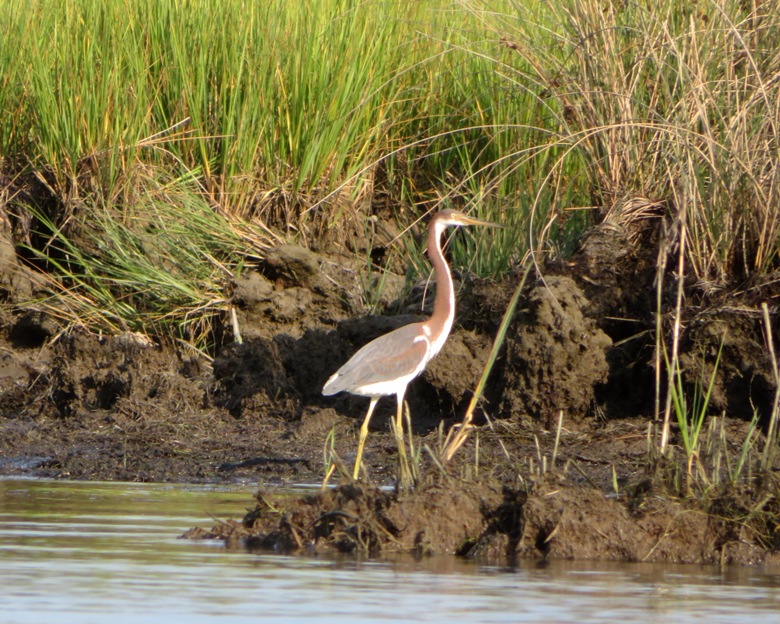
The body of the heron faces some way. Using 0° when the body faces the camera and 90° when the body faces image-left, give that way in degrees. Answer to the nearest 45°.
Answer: approximately 270°

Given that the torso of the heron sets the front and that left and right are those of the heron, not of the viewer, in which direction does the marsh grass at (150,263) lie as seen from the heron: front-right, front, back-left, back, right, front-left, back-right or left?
back-left

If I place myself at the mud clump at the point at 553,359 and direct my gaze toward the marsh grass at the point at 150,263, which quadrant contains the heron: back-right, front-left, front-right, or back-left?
front-left

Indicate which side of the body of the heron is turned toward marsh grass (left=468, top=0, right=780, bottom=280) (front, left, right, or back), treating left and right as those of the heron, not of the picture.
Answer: front

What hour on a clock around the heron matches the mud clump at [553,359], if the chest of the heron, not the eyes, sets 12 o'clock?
The mud clump is roughly at 11 o'clock from the heron.

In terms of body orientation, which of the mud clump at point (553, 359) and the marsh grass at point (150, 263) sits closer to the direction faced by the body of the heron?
the mud clump

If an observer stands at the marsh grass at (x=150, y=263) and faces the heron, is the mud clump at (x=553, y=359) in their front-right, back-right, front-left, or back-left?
front-left

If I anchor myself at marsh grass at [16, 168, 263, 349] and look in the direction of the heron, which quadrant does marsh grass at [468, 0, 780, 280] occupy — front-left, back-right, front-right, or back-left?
front-left
